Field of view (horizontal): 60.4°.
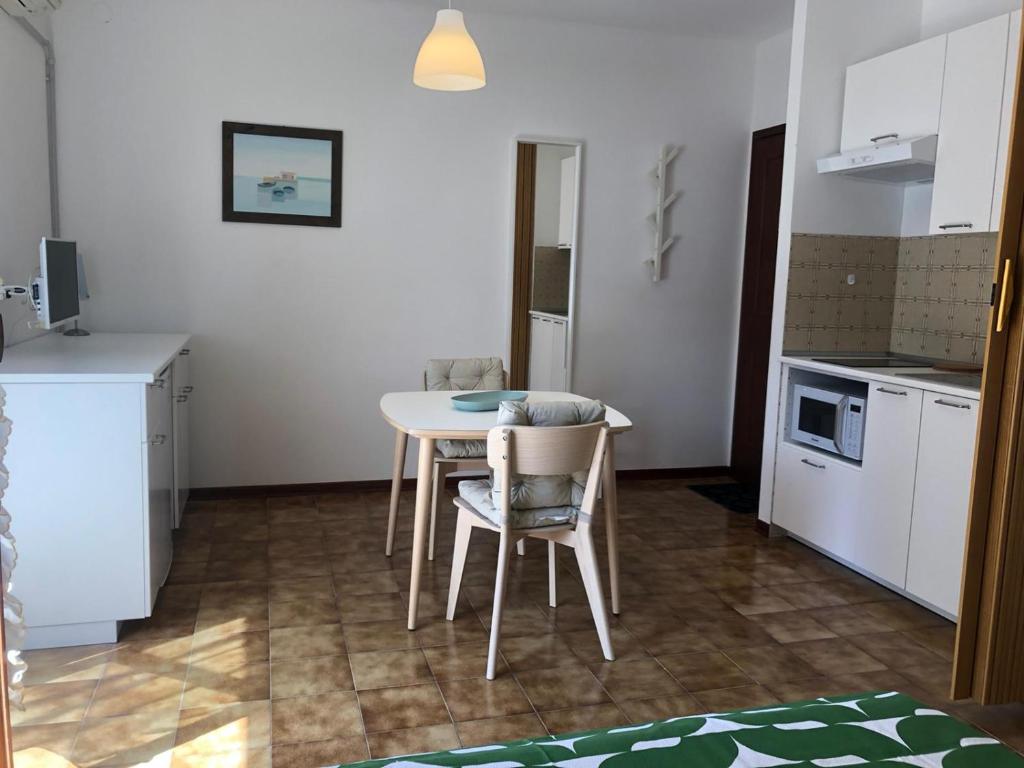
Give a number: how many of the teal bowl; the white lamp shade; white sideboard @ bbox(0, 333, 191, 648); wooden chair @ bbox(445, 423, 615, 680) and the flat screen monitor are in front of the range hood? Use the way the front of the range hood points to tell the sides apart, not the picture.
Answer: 5

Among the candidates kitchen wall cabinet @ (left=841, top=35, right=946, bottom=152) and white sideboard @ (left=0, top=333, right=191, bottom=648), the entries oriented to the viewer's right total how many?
1

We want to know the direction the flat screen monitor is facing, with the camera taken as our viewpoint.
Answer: facing the viewer and to the right of the viewer

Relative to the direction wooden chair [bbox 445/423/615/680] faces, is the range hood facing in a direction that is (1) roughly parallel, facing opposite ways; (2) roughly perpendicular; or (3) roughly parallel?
roughly perpendicular

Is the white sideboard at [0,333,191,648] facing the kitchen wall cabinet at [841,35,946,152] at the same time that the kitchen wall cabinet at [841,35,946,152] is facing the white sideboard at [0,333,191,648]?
yes

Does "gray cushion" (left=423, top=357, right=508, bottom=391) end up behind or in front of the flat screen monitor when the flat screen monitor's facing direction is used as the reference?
in front

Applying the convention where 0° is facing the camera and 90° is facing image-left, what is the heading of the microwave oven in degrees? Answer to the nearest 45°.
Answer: approximately 45°

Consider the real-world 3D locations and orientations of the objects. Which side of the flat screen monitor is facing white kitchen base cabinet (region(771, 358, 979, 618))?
front

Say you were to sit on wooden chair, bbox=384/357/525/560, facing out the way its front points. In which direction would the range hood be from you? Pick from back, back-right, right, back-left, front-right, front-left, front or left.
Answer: left

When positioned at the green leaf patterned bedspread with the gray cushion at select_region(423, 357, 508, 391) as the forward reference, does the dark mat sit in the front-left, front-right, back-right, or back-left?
front-right

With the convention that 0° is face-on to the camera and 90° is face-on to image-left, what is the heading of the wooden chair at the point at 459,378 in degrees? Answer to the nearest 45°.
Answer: approximately 0°

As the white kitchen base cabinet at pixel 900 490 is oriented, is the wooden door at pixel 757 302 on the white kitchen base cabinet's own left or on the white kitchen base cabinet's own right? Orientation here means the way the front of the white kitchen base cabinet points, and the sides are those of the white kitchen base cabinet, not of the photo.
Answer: on the white kitchen base cabinet's own right

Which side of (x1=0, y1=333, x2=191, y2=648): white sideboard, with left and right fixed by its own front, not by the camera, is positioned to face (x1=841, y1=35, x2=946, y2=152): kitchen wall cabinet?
front

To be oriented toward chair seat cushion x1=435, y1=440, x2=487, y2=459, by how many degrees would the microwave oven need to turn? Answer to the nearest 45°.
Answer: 0° — it already faces it

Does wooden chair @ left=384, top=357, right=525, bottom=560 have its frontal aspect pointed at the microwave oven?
no

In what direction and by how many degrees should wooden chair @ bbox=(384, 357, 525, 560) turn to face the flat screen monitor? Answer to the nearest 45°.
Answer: approximately 90° to its right

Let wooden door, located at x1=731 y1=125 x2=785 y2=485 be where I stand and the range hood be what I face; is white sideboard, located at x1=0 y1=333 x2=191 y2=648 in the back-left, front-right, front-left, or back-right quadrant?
front-right

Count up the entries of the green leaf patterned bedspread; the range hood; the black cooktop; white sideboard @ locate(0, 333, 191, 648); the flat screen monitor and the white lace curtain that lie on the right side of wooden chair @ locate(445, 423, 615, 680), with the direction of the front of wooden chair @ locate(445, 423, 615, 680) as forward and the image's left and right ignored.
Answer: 2

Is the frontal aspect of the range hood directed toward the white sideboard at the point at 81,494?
yes

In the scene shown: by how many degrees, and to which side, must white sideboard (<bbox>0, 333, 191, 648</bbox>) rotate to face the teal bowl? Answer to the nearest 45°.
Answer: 0° — it already faces it

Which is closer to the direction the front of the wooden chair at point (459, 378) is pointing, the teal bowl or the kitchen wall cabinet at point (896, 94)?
the teal bowl
